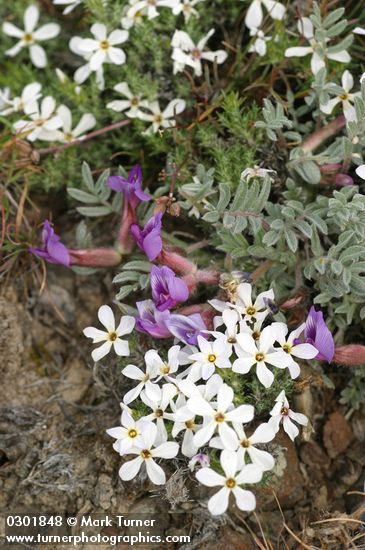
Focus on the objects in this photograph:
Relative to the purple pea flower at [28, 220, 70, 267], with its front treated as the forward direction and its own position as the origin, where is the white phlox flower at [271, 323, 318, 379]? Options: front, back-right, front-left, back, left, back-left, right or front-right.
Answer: back-left

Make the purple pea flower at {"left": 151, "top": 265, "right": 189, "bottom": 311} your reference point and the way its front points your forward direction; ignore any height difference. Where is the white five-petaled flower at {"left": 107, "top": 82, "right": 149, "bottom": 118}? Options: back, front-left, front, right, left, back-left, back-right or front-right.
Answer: back-right

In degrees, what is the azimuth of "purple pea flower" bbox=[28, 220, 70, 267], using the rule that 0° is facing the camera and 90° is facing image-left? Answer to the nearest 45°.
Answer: approximately 90°

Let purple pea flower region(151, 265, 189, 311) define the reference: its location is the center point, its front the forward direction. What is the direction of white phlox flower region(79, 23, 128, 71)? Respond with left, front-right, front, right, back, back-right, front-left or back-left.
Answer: back-right

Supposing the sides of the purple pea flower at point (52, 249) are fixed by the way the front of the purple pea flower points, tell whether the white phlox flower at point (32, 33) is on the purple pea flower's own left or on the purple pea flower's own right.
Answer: on the purple pea flower's own right

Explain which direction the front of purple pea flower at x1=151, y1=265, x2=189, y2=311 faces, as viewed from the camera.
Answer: facing the viewer and to the left of the viewer

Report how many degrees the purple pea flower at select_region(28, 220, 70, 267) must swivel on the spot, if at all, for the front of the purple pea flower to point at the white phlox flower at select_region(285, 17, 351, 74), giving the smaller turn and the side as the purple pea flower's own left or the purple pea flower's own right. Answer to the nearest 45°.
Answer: approximately 180°

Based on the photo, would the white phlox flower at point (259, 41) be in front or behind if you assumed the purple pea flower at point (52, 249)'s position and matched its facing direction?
behind
